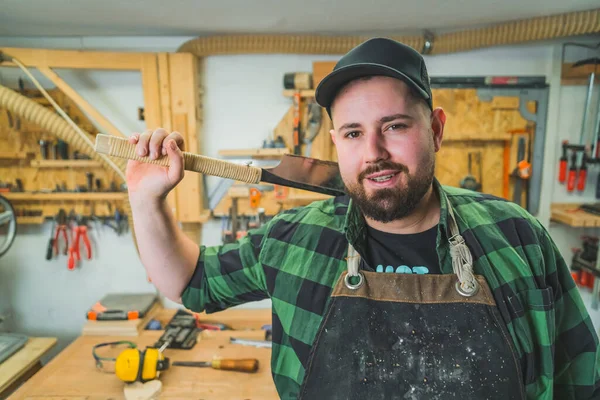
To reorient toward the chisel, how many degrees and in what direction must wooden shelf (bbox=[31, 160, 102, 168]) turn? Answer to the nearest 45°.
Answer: approximately 45° to its left

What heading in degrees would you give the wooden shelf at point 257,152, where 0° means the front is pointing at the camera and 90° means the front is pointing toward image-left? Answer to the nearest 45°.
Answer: approximately 0°

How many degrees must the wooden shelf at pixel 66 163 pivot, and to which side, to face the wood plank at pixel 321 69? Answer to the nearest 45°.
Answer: approximately 45° to its left

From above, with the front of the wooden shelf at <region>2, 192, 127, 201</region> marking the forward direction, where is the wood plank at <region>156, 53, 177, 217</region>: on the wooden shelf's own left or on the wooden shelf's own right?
on the wooden shelf's own left

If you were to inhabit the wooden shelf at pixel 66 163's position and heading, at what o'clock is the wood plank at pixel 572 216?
The wood plank is roughly at 10 o'clock from the wooden shelf.

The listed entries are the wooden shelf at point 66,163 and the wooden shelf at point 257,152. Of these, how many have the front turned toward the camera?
2
